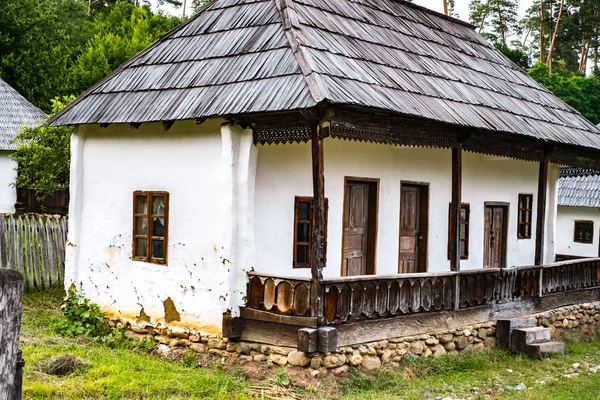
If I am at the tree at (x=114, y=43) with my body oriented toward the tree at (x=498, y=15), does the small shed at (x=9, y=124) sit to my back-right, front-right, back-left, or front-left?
back-right

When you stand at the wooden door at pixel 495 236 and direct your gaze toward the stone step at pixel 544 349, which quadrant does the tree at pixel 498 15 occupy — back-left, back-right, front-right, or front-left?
back-left

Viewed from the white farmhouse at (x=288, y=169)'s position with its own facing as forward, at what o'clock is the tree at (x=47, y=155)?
The tree is roughly at 6 o'clock from the white farmhouse.

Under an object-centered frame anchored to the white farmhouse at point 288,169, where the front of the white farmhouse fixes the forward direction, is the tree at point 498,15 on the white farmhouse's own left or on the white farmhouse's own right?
on the white farmhouse's own left

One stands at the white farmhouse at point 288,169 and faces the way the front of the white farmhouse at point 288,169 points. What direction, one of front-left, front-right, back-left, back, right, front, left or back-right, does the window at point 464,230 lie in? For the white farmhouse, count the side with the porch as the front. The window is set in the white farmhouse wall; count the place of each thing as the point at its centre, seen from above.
left

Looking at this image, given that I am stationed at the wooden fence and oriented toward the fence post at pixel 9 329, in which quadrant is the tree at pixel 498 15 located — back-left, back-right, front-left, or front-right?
back-left

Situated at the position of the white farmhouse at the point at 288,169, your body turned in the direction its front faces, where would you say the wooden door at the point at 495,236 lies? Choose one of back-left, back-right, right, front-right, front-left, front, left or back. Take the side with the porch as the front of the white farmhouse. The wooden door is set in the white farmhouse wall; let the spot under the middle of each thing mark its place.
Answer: left

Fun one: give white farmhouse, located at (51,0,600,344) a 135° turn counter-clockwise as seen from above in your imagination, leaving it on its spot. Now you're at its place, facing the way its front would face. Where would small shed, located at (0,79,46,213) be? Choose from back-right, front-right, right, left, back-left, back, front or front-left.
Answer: front-left

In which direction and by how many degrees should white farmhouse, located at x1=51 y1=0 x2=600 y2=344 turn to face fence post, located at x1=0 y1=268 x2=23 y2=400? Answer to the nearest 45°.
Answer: approximately 45° to its right

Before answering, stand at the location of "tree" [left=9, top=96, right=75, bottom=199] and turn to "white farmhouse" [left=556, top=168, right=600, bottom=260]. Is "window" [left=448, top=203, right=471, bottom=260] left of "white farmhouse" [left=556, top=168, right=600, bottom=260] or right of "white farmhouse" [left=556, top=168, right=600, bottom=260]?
right

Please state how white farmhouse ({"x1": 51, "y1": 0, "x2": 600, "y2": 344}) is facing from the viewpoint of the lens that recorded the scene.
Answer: facing the viewer and to the right of the viewer
